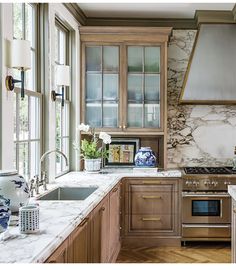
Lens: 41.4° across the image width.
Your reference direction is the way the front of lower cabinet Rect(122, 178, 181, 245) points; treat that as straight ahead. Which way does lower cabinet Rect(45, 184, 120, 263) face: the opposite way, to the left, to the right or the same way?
to the left

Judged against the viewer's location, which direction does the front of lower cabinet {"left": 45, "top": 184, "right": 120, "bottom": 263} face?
facing to the right of the viewer

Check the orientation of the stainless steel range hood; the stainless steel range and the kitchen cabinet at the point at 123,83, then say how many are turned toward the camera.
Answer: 3

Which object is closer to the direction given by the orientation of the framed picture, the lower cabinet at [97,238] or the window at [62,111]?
the lower cabinet

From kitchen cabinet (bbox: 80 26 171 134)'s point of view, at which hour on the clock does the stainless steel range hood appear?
The stainless steel range hood is roughly at 9 o'clock from the kitchen cabinet.

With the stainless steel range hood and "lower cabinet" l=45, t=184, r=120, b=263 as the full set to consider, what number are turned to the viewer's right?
1
